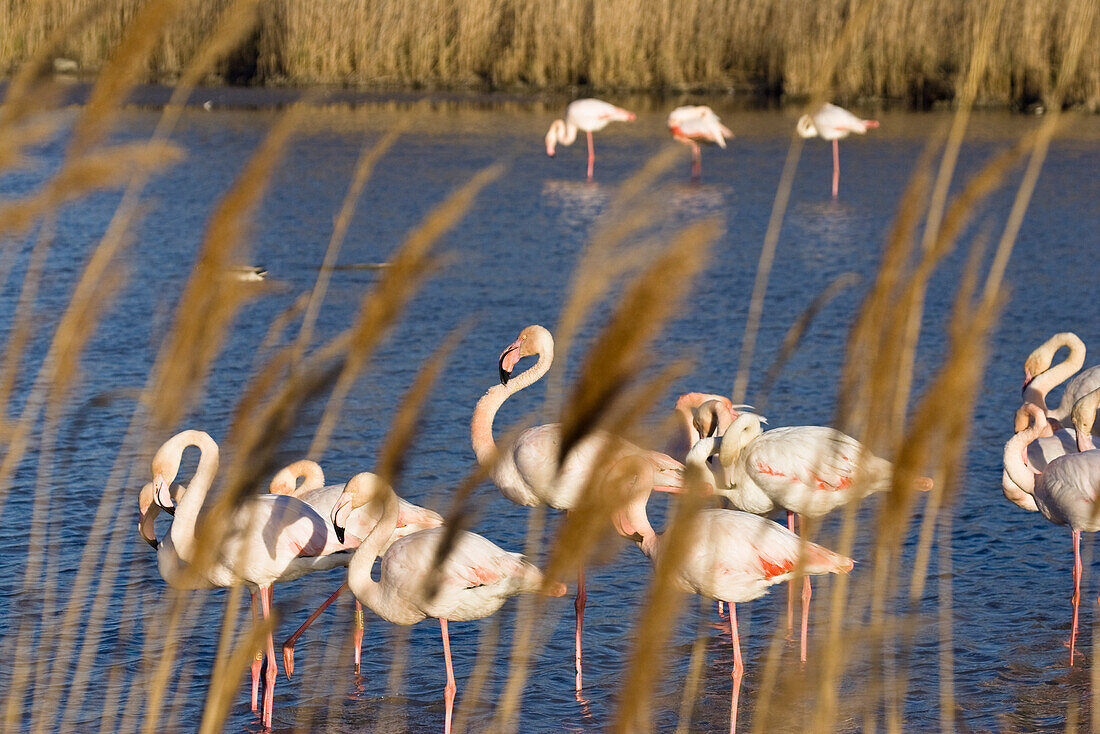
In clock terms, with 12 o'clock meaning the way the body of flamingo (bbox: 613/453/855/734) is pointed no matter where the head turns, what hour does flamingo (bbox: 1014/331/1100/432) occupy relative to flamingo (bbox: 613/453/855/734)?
flamingo (bbox: 1014/331/1100/432) is roughly at 4 o'clock from flamingo (bbox: 613/453/855/734).

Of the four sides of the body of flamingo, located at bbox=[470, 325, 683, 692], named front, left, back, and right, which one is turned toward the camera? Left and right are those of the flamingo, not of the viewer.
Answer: left

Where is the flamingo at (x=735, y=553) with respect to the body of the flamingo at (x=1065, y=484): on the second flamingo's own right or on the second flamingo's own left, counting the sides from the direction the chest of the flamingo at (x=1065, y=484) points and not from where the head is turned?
on the second flamingo's own left

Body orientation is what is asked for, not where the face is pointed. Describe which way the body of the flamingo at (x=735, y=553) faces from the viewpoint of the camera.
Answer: to the viewer's left

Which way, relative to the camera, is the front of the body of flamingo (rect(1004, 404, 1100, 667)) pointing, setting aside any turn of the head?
to the viewer's left

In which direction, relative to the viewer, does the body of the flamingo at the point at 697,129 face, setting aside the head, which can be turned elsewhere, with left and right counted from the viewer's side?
facing to the left of the viewer

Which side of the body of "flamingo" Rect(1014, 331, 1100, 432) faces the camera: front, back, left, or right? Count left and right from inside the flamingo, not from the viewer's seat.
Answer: left

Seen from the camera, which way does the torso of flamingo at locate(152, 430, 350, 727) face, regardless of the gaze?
to the viewer's left

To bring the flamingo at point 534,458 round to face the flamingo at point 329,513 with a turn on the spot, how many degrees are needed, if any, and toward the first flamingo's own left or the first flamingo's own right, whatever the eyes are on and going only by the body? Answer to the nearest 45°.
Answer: approximately 45° to the first flamingo's own left

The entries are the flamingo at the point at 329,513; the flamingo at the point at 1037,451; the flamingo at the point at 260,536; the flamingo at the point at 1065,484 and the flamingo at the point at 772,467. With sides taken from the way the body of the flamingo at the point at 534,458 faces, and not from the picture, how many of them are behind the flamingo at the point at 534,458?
3
